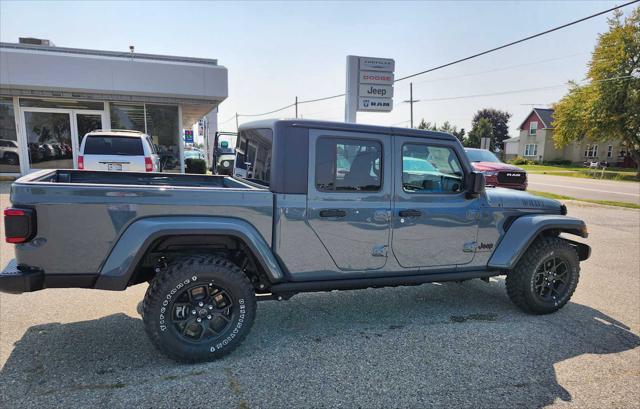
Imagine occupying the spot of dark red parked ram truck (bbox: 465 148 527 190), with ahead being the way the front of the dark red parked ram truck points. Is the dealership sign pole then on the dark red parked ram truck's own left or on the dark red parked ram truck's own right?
on the dark red parked ram truck's own right

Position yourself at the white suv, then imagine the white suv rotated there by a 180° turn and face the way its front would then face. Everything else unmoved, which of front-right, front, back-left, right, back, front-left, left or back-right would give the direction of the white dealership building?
back

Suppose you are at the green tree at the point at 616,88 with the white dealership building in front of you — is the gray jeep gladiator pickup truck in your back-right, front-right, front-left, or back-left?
front-left

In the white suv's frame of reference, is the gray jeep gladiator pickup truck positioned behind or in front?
behind

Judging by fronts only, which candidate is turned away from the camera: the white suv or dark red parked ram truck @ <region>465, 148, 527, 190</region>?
the white suv

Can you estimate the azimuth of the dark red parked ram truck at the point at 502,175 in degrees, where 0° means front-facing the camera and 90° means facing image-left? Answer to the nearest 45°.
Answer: approximately 315°

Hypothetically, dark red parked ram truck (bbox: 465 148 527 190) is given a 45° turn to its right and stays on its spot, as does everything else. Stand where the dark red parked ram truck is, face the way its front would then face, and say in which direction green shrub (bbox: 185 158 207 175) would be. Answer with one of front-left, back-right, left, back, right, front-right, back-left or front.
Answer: right

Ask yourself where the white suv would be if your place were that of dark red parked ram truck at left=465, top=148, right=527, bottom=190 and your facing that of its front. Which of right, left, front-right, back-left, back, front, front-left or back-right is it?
right

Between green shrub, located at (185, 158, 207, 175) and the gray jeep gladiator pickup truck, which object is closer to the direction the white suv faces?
the green shrub

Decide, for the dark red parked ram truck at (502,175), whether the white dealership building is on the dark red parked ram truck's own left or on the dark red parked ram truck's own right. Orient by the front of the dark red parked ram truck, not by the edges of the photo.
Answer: on the dark red parked ram truck's own right

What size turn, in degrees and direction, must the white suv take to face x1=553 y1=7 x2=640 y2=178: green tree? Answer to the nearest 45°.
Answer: approximately 90° to its right

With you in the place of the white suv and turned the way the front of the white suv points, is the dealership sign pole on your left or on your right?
on your right

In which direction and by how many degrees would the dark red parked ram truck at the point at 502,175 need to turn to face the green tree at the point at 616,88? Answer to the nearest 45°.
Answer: approximately 135° to its left

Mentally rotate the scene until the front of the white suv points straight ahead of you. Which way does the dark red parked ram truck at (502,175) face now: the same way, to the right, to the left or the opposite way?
the opposite way

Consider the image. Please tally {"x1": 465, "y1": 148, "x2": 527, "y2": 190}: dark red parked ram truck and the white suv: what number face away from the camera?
1

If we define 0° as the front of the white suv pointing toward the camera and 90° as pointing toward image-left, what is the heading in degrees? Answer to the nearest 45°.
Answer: approximately 180°
